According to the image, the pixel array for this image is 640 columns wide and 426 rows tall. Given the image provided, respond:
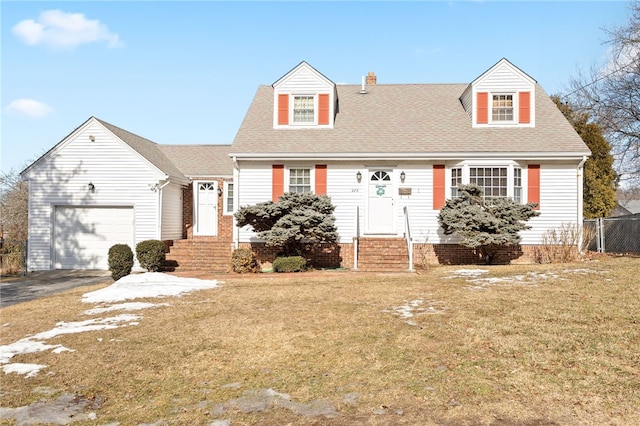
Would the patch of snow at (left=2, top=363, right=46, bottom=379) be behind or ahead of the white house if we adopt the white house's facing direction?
ahead

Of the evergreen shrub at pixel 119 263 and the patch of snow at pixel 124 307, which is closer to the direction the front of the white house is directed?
the patch of snow

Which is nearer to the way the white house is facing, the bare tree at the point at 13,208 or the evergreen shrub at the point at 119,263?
the evergreen shrub

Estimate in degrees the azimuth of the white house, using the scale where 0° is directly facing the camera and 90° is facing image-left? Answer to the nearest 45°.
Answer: approximately 0°

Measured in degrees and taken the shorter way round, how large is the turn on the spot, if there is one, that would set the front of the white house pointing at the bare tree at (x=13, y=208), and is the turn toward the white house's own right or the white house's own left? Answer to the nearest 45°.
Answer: approximately 135° to the white house's own right

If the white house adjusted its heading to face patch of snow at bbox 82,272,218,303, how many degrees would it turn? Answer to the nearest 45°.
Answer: approximately 45° to its right

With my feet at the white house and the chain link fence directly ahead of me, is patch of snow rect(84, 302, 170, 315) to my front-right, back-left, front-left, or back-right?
back-right

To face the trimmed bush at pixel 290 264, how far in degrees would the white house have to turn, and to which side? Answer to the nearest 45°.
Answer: approximately 45° to its right

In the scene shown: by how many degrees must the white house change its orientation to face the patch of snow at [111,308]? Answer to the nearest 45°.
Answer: approximately 45° to its right

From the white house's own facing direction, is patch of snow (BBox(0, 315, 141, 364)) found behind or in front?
in front
